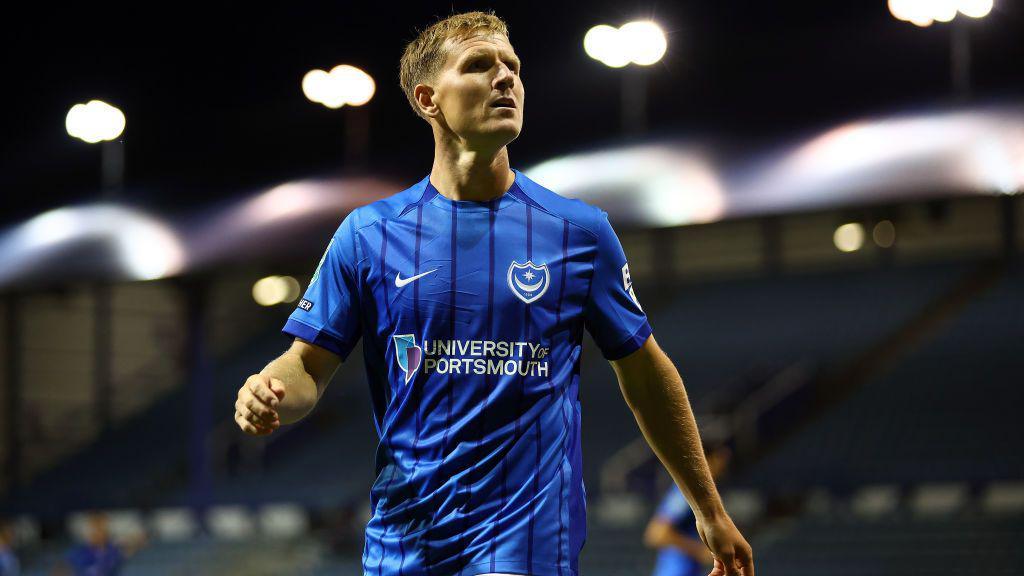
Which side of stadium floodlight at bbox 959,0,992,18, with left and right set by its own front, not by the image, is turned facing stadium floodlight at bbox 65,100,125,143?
right

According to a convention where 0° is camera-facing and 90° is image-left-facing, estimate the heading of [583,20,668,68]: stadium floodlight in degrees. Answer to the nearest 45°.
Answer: approximately 0°

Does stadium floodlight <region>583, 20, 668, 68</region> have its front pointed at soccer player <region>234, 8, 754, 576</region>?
yes

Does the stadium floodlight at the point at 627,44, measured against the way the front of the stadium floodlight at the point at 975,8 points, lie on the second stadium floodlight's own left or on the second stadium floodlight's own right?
on the second stadium floodlight's own right

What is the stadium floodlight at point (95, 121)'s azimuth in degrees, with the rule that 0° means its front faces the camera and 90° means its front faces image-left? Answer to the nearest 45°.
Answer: approximately 0°

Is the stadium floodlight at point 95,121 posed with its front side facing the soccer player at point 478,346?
yes

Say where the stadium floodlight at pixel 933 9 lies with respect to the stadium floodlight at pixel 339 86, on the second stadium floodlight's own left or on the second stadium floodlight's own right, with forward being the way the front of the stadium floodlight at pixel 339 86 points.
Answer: on the second stadium floodlight's own left

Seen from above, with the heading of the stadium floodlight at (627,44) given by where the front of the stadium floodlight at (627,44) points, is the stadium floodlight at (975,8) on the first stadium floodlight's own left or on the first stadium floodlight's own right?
on the first stadium floodlight's own left
